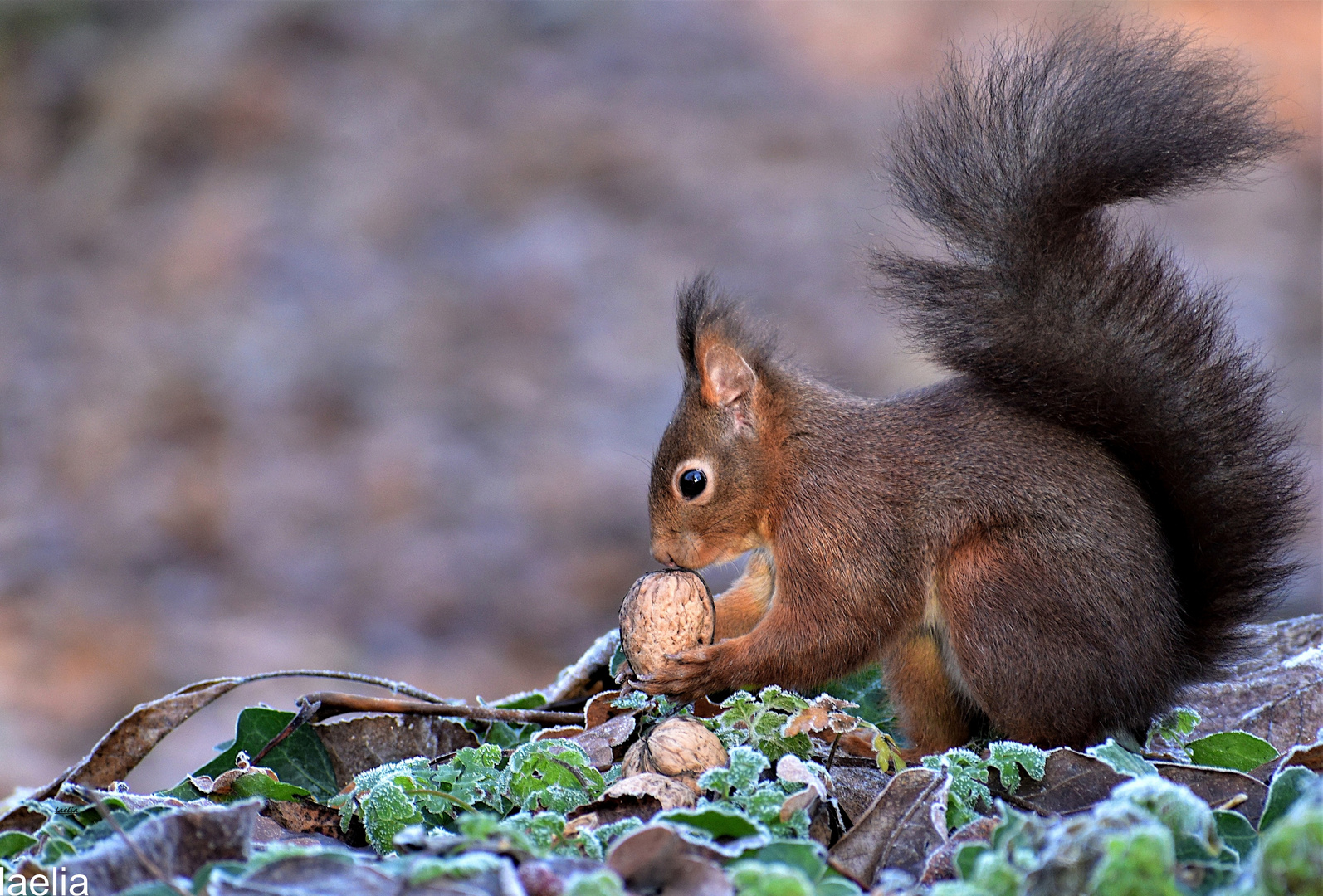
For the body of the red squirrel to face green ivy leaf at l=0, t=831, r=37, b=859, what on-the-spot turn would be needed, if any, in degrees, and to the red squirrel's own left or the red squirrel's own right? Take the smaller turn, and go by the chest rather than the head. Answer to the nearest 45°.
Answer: approximately 45° to the red squirrel's own left

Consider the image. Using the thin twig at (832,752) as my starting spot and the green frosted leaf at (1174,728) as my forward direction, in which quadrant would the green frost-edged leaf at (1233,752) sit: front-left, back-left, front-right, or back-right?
front-right

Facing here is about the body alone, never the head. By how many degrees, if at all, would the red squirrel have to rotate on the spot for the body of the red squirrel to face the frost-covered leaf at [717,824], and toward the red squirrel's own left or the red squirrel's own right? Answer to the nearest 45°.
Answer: approximately 45° to the red squirrel's own left

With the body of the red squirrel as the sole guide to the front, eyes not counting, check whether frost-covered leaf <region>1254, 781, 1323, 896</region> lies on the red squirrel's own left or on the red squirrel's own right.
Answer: on the red squirrel's own left

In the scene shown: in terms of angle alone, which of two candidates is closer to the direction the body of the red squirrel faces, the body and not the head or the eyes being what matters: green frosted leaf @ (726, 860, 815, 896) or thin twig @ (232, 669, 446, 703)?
the thin twig

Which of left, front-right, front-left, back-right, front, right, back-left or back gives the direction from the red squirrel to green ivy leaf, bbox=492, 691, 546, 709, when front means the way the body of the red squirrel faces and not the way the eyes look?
front

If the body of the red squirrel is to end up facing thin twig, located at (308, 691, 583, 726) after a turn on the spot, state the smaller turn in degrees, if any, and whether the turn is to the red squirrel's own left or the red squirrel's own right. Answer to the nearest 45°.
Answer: approximately 45° to the red squirrel's own left

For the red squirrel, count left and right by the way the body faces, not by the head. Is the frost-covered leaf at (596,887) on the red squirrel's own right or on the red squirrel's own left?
on the red squirrel's own left

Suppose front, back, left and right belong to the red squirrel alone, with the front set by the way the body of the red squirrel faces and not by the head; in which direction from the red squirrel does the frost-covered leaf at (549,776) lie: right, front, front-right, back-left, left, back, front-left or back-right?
front-left

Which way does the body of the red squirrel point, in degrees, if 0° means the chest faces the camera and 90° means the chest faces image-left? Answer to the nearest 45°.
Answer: approximately 90°

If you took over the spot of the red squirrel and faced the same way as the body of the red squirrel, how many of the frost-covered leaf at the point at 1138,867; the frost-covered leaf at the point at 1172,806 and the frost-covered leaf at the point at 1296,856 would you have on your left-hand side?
3
